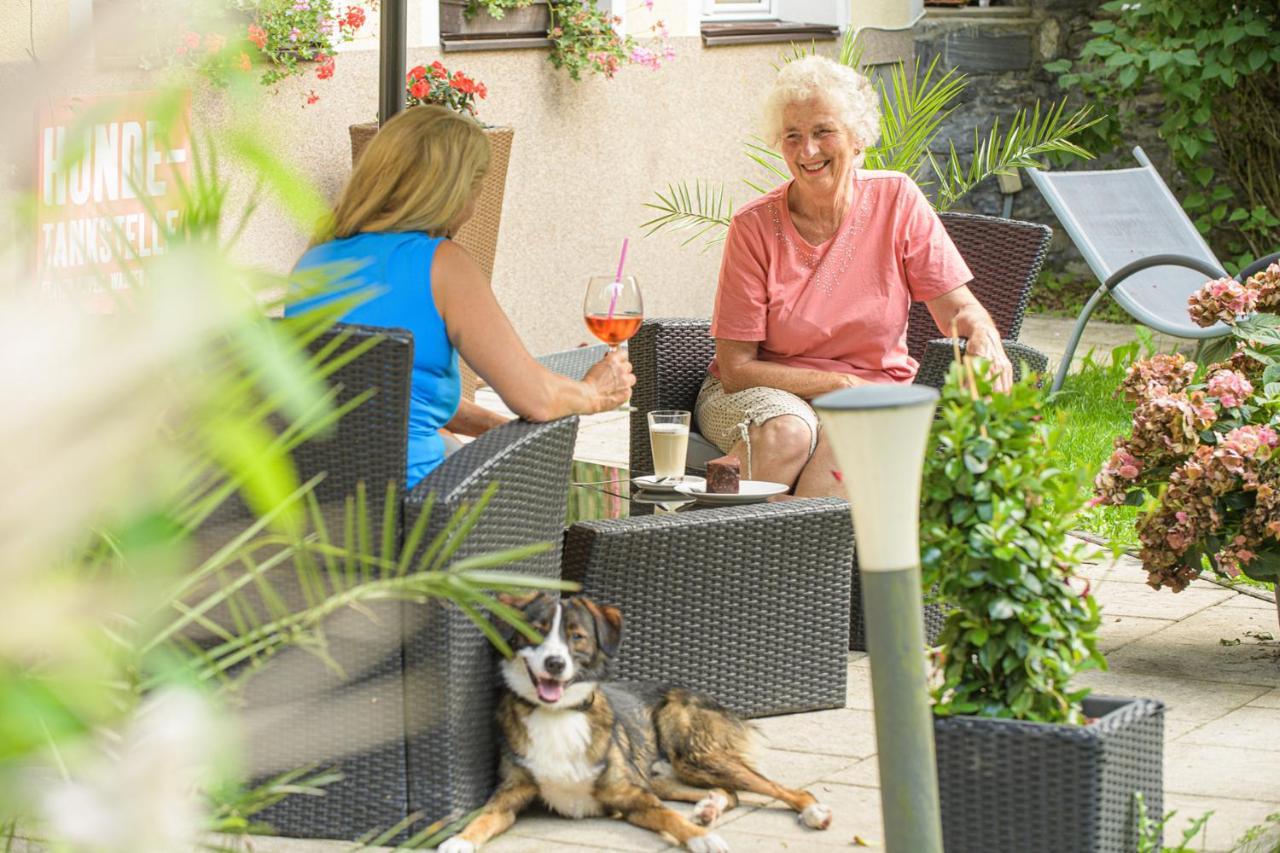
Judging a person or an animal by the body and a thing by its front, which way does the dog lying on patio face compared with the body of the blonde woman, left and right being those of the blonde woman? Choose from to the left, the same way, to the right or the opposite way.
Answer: the opposite way

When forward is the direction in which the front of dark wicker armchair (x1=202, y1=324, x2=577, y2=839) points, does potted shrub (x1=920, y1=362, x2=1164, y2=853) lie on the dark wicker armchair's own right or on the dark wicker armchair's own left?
on the dark wicker armchair's own right

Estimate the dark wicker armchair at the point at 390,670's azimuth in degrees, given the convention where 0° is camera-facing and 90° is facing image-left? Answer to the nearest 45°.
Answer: approximately 225°

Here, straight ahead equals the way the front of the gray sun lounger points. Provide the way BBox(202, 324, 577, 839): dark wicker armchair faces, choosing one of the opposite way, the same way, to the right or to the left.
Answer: to the left

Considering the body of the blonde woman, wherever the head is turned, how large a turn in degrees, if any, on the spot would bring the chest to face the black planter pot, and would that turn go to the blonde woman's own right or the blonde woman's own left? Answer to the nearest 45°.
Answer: approximately 90° to the blonde woman's own right

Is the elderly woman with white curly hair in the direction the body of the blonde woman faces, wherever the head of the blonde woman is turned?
yes

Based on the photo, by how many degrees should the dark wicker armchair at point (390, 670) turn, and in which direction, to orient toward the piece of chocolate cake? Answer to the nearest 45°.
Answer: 0° — it already faces it

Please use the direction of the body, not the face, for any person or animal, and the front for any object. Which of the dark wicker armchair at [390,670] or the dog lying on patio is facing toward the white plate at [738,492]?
the dark wicker armchair

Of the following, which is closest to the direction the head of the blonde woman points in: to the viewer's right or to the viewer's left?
to the viewer's right

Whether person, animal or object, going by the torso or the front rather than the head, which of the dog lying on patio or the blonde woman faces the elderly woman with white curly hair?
the blonde woman
